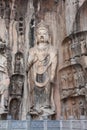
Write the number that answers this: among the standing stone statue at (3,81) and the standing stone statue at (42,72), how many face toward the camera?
2

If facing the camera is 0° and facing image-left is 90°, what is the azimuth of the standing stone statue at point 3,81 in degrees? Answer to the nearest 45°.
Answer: approximately 0°

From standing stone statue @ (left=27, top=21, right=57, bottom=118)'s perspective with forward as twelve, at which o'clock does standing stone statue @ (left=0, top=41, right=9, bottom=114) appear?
standing stone statue @ (left=0, top=41, right=9, bottom=114) is roughly at 3 o'clock from standing stone statue @ (left=27, top=21, right=57, bottom=118).

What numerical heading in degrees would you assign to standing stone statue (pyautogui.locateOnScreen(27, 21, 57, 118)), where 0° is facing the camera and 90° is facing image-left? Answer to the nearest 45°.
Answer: approximately 0°

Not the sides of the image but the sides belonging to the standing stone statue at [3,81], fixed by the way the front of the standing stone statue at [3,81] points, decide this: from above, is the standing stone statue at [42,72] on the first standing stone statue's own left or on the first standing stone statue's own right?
on the first standing stone statue's own left
